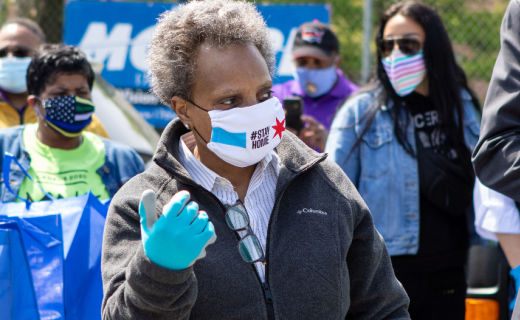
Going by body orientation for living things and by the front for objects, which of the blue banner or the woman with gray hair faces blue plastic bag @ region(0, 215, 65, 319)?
the blue banner

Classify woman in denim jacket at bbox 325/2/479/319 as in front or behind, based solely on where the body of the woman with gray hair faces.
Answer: behind

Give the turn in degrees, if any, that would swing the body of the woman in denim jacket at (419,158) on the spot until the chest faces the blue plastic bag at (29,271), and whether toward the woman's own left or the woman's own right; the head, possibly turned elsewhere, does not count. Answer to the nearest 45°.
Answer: approximately 45° to the woman's own right

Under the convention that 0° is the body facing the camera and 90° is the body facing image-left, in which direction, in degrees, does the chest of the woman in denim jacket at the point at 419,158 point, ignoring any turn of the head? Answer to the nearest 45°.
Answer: approximately 0°

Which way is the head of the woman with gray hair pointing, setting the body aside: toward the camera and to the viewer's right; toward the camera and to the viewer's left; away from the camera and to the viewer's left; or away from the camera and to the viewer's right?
toward the camera and to the viewer's right

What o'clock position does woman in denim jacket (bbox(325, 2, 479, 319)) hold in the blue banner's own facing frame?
The woman in denim jacket is roughly at 11 o'clock from the blue banner.

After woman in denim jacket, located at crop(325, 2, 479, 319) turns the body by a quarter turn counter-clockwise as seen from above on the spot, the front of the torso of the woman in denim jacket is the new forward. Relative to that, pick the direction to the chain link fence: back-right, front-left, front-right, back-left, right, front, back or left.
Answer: left

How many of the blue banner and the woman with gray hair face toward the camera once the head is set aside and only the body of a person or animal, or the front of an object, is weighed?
2

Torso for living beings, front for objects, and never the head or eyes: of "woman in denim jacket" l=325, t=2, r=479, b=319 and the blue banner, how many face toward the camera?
2

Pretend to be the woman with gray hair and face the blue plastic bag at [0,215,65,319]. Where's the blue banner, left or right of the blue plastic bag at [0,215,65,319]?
right
